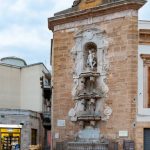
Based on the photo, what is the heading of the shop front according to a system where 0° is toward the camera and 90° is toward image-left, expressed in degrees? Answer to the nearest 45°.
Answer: approximately 0°

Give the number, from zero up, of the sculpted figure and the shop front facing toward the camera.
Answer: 2

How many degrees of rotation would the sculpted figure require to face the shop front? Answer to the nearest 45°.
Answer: approximately 135° to its right
